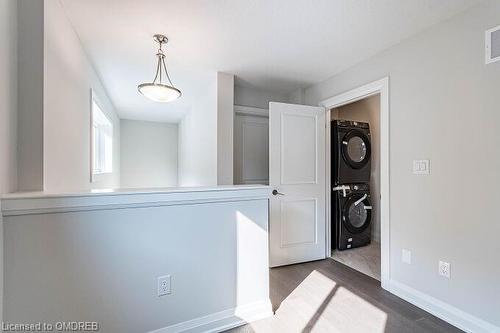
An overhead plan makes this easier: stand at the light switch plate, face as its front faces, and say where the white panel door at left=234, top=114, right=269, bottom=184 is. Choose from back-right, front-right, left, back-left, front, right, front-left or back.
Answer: right

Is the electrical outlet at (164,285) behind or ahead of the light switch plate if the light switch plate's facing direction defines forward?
ahead

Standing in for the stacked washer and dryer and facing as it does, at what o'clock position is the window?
The window is roughly at 4 o'clock from the stacked washer and dryer.

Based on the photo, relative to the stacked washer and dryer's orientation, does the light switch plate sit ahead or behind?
ahead

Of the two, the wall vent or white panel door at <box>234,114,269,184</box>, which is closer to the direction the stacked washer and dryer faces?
the wall vent

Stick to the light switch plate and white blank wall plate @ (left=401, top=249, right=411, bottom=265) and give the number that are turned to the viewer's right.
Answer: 0

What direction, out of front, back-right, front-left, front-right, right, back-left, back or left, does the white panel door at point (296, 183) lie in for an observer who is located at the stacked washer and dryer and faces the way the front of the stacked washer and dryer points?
right

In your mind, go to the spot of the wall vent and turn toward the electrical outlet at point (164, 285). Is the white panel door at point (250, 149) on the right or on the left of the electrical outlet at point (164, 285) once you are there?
right

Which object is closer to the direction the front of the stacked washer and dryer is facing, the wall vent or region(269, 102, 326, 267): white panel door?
the wall vent

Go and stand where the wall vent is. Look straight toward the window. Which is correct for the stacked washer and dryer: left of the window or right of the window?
right

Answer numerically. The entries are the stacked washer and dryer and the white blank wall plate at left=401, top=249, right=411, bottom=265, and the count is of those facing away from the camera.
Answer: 0

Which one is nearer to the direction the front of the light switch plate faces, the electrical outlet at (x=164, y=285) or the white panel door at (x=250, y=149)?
the electrical outlet

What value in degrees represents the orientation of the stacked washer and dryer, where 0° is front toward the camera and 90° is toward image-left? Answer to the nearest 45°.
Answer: approximately 315°
